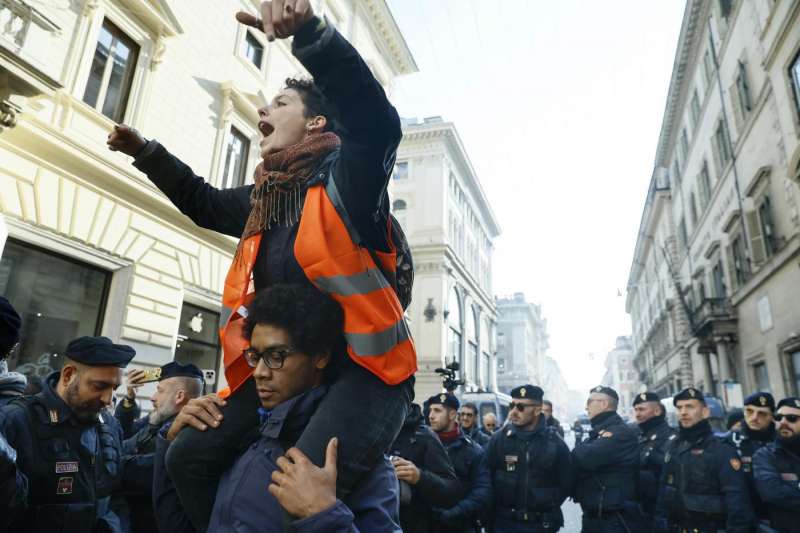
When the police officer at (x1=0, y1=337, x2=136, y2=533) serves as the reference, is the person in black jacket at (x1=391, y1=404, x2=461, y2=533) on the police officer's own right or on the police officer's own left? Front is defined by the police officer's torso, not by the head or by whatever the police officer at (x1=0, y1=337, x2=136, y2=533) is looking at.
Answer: on the police officer's own left

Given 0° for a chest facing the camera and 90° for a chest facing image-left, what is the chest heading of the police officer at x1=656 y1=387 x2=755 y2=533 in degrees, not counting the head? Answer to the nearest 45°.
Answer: approximately 45°

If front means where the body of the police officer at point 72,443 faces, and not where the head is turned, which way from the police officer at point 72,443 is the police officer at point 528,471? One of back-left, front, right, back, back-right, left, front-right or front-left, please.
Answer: front-left

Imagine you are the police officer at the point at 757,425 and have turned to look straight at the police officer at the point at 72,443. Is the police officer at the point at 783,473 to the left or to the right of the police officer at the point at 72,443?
left

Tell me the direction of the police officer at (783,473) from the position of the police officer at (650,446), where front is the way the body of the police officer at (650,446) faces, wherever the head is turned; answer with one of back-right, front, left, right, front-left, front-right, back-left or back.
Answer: left

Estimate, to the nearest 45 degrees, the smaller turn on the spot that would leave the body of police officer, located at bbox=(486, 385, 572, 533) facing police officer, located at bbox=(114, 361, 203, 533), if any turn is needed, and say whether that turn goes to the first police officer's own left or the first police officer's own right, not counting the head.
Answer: approximately 45° to the first police officer's own right

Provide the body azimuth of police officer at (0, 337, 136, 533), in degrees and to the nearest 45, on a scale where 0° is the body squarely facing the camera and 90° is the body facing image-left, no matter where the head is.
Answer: approximately 315°

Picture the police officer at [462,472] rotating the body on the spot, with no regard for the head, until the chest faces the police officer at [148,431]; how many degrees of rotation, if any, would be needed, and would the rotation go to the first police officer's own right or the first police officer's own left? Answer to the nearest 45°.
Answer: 0° — they already face them

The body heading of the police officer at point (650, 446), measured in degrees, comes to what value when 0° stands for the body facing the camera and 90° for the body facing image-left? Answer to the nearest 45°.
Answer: approximately 45°

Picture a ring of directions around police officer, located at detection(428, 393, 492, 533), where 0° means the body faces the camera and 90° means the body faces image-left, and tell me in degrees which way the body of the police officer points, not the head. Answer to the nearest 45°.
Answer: approximately 45°
